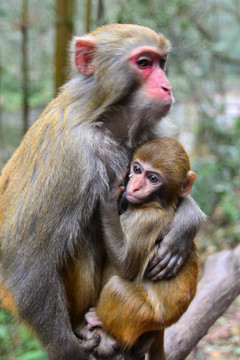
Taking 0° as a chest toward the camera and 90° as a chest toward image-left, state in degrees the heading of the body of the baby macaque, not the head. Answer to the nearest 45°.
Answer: approximately 90°

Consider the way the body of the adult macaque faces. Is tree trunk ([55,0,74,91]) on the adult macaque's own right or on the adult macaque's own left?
on the adult macaque's own left

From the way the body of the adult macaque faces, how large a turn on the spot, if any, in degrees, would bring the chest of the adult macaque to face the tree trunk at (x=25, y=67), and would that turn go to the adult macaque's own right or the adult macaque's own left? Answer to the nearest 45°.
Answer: approximately 90° to the adult macaque's own left

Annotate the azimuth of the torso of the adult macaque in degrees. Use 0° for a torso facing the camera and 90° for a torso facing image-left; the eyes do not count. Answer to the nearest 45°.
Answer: approximately 270°
